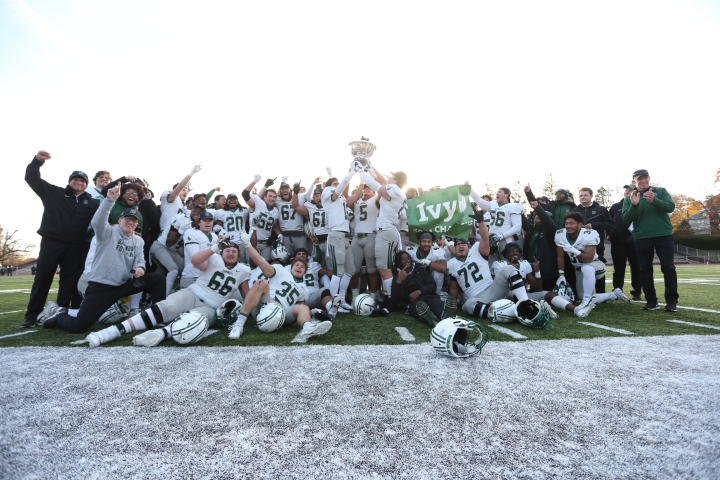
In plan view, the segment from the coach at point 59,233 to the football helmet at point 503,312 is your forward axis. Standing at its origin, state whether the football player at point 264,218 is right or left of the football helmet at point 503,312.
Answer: left

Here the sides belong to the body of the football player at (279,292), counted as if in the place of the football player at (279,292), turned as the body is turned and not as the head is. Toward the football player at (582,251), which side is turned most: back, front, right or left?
left
